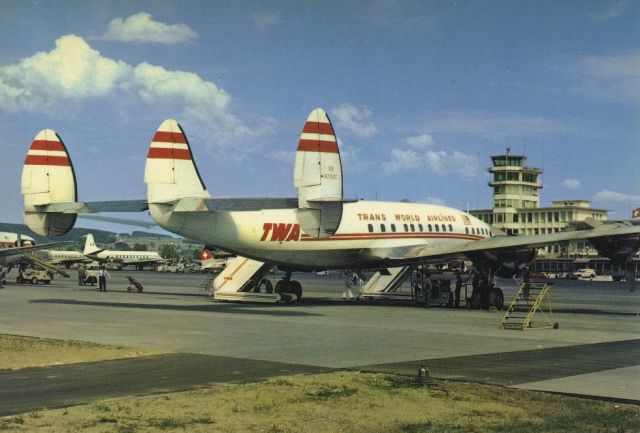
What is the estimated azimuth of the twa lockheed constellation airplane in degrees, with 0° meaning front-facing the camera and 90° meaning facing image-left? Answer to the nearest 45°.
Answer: approximately 225°
